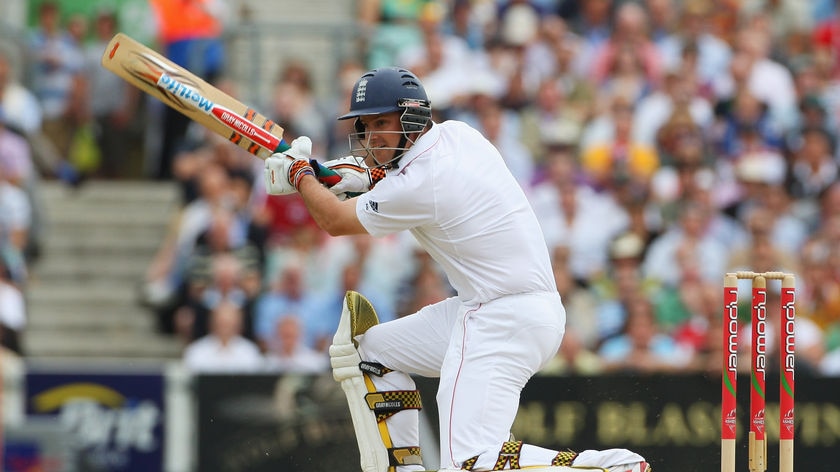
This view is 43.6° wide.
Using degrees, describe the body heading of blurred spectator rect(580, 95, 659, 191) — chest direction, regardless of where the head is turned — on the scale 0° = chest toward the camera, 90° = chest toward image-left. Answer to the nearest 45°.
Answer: approximately 0°

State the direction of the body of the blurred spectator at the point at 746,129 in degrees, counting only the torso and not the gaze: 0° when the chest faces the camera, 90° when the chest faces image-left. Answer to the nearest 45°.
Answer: approximately 0°

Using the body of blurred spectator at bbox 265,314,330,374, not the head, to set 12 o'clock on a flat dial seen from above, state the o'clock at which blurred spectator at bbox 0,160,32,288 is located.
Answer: blurred spectator at bbox 0,160,32,288 is roughly at 4 o'clock from blurred spectator at bbox 265,314,330,374.
